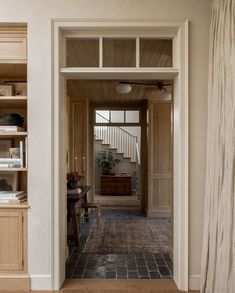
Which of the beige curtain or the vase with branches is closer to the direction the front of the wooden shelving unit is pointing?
the beige curtain

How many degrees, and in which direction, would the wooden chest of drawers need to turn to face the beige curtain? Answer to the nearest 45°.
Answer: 0° — it already faces it

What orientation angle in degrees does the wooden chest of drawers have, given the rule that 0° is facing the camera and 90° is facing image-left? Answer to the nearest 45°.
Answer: approximately 0°

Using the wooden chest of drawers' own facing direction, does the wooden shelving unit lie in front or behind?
in front

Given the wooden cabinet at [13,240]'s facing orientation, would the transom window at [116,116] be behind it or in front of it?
behind

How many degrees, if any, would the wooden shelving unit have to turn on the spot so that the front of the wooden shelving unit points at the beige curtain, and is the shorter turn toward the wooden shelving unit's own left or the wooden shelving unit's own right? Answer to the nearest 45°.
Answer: approximately 45° to the wooden shelving unit's own left

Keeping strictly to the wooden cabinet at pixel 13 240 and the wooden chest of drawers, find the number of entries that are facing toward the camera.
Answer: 2
